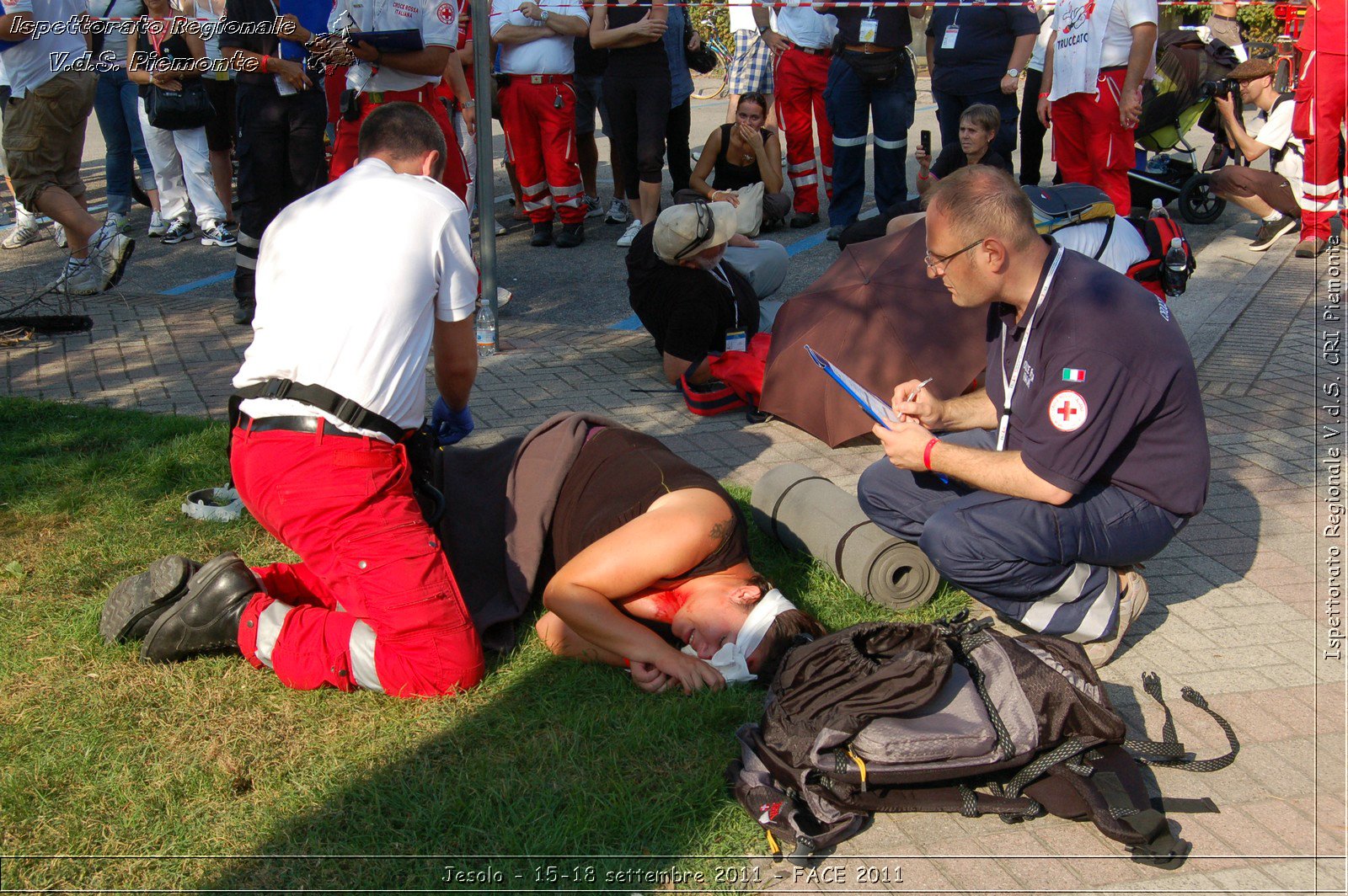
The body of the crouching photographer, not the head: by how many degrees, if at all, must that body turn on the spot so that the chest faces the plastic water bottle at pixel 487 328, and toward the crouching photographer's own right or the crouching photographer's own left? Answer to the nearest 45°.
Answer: approximately 45° to the crouching photographer's own left

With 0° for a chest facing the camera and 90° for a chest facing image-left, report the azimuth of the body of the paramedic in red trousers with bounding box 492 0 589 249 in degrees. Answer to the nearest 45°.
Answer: approximately 0°

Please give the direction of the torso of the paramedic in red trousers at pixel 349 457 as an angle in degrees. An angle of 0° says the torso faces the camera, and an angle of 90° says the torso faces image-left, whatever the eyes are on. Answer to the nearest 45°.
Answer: approximately 225°

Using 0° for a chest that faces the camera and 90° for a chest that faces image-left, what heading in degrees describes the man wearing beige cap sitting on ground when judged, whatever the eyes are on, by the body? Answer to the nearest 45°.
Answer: approximately 270°

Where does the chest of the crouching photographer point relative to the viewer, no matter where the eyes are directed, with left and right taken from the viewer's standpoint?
facing to the left of the viewer

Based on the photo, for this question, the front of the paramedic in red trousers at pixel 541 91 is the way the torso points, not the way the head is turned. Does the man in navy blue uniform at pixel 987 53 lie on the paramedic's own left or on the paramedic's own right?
on the paramedic's own left

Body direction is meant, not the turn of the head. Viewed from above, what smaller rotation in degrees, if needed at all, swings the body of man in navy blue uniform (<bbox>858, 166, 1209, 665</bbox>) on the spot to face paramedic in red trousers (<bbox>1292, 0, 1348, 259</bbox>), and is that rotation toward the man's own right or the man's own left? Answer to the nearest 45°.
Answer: approximately 90° to the man's own right

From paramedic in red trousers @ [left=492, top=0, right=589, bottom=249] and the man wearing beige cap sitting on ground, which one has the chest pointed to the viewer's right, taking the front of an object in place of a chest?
the man wearing beige cap sitting on ground

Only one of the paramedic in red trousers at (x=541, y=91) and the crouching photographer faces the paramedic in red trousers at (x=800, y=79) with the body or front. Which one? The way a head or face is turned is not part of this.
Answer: the crouching photographer

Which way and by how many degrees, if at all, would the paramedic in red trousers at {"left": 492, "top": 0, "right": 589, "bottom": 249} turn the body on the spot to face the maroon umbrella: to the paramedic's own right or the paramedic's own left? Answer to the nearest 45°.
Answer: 0° — they already face it

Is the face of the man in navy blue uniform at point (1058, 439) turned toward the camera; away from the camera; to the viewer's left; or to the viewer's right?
to the viewer's left
